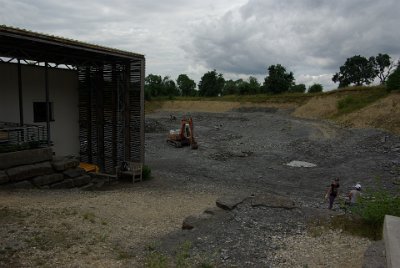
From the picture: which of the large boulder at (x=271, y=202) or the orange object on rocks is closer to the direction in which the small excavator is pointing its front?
the large boulder

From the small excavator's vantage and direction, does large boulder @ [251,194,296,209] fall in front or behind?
in front

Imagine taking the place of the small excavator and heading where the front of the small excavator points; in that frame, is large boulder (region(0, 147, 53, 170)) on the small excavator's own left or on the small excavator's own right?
on the small excavator's own right

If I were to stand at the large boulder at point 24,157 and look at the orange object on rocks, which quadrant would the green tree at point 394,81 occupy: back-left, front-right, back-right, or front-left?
front-right

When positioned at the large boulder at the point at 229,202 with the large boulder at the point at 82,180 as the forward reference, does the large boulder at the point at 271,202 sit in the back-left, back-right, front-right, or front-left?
back-right

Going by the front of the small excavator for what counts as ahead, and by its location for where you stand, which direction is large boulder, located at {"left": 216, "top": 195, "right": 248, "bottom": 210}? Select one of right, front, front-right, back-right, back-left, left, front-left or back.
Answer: front-right

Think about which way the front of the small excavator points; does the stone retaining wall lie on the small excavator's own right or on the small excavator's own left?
on the small excavator's own right
